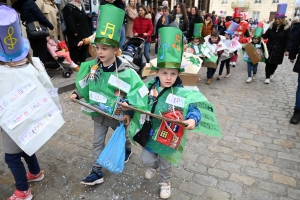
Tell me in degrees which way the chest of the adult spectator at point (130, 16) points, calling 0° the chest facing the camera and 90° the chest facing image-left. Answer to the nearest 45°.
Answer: approximately 315°

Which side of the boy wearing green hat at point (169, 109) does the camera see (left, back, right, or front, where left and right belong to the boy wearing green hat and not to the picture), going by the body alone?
front

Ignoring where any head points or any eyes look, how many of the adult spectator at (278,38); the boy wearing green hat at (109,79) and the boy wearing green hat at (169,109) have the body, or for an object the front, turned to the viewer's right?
0

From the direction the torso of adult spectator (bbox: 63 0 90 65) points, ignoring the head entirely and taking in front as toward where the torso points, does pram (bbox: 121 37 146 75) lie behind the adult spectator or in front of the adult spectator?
in front

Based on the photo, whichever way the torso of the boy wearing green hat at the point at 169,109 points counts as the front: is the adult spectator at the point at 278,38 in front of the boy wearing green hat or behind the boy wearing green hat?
behind

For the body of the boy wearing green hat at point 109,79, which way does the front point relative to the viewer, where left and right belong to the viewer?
facing the viewer and to the left of the viewer

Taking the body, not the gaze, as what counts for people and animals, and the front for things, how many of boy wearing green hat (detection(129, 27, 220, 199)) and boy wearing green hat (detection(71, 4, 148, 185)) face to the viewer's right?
0

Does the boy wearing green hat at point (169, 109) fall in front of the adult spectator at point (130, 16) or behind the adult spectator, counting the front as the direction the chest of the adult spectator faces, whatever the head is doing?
in front

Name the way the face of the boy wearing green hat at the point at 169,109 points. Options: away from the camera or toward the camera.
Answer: toward the camera

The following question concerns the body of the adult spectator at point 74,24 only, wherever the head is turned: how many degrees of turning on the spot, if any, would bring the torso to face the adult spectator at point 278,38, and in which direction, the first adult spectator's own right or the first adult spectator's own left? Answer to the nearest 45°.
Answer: approximately 45° to the first adult spectator's own left

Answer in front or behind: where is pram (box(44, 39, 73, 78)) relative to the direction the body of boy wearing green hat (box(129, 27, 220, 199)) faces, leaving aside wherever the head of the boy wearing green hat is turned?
behind

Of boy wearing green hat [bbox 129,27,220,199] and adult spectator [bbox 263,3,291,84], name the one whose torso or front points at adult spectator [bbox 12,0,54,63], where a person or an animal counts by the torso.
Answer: adult spectator [bbox 263,3,291,84]

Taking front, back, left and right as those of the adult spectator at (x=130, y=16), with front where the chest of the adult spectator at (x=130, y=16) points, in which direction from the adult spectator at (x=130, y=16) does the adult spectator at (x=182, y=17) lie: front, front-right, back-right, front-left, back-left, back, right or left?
front-left

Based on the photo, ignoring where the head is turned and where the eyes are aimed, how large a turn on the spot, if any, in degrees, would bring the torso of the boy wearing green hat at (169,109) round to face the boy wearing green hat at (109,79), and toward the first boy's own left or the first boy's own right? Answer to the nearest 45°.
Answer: approximately 90° to the first boy's own right
